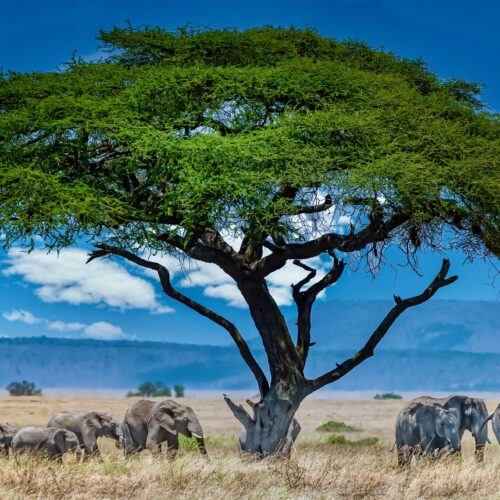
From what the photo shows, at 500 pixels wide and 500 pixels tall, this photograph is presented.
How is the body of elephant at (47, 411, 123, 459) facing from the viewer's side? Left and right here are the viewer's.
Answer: facing to the right of the viewer

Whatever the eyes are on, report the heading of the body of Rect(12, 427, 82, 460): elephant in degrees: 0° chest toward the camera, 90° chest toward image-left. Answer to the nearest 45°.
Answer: approximately 270°

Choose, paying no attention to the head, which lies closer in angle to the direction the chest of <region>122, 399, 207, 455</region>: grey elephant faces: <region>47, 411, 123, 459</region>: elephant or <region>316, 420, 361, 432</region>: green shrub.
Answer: the green shrub

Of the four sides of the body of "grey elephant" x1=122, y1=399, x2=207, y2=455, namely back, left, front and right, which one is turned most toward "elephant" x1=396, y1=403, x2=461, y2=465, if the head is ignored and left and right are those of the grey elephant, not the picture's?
front

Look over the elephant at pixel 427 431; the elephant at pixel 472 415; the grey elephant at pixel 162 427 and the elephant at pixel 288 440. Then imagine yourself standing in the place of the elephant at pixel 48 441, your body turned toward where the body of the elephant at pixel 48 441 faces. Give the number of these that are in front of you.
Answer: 4

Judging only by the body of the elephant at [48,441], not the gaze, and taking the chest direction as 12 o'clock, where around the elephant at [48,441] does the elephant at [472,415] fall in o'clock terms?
the elephant at [472,415] is roughly at 12 o'clock from the elephant at [48,441].

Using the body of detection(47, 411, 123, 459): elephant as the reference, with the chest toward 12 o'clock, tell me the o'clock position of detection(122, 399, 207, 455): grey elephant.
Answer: The grey elephant is roughly at 1 o'clock from the elephant.

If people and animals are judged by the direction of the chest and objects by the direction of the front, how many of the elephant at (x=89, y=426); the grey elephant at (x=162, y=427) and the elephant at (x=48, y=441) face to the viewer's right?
3

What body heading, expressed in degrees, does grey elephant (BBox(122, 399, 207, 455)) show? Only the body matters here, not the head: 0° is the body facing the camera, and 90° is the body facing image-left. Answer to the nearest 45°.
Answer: approximately 270°

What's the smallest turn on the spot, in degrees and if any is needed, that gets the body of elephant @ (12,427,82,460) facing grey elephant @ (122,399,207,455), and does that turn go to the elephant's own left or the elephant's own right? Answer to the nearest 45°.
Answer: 0° — it already faces it
